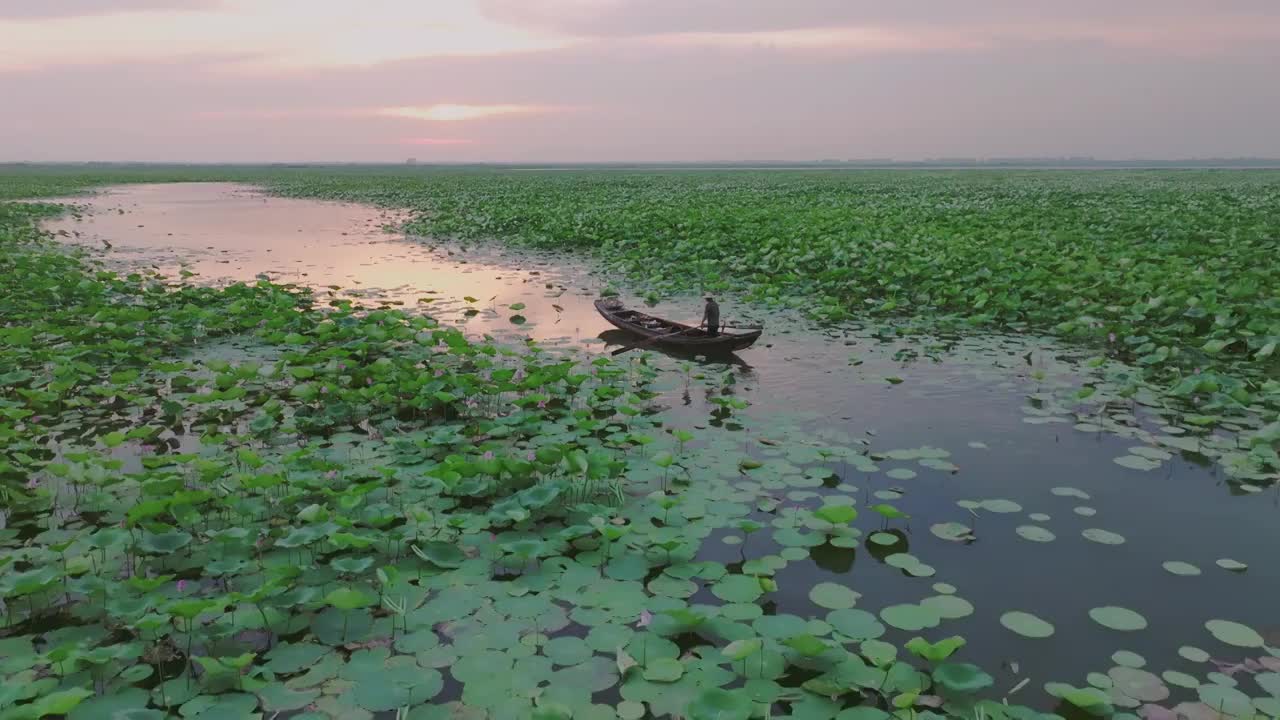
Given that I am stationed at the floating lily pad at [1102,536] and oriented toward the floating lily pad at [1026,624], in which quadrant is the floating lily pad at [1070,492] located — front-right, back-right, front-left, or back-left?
back-right

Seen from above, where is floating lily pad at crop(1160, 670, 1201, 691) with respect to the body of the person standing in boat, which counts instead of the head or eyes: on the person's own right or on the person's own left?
on the person's own left

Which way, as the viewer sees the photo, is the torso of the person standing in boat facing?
to the viewer's left

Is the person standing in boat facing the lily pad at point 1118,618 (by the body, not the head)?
no

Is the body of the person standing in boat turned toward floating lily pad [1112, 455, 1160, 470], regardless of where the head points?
no

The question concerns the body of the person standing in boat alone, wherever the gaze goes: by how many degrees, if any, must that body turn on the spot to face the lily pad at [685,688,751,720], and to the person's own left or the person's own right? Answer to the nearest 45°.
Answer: approximately 90° to the person's own left

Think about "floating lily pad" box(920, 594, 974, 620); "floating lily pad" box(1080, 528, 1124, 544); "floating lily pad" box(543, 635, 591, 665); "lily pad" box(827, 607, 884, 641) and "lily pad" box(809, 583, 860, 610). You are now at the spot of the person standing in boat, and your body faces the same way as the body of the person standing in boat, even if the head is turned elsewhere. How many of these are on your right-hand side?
0

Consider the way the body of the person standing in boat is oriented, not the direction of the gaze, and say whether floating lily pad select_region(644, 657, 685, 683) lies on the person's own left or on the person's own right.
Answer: on the person's own left

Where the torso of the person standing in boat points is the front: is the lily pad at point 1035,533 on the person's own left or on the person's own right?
on the person's own left

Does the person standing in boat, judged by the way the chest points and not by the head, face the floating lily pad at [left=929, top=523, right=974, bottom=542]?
no

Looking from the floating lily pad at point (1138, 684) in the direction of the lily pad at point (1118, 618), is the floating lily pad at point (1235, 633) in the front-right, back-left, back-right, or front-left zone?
front-right

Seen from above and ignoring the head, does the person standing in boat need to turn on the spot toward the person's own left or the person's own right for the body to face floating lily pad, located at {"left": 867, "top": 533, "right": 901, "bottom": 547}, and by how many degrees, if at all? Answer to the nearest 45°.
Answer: approximately 90° to the person's own left

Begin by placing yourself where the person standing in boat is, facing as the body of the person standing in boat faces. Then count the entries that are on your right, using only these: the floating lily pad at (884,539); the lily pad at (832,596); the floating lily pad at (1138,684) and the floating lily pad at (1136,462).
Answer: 0

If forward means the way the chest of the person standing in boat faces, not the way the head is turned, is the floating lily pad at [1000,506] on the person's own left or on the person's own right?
on the person's own left
